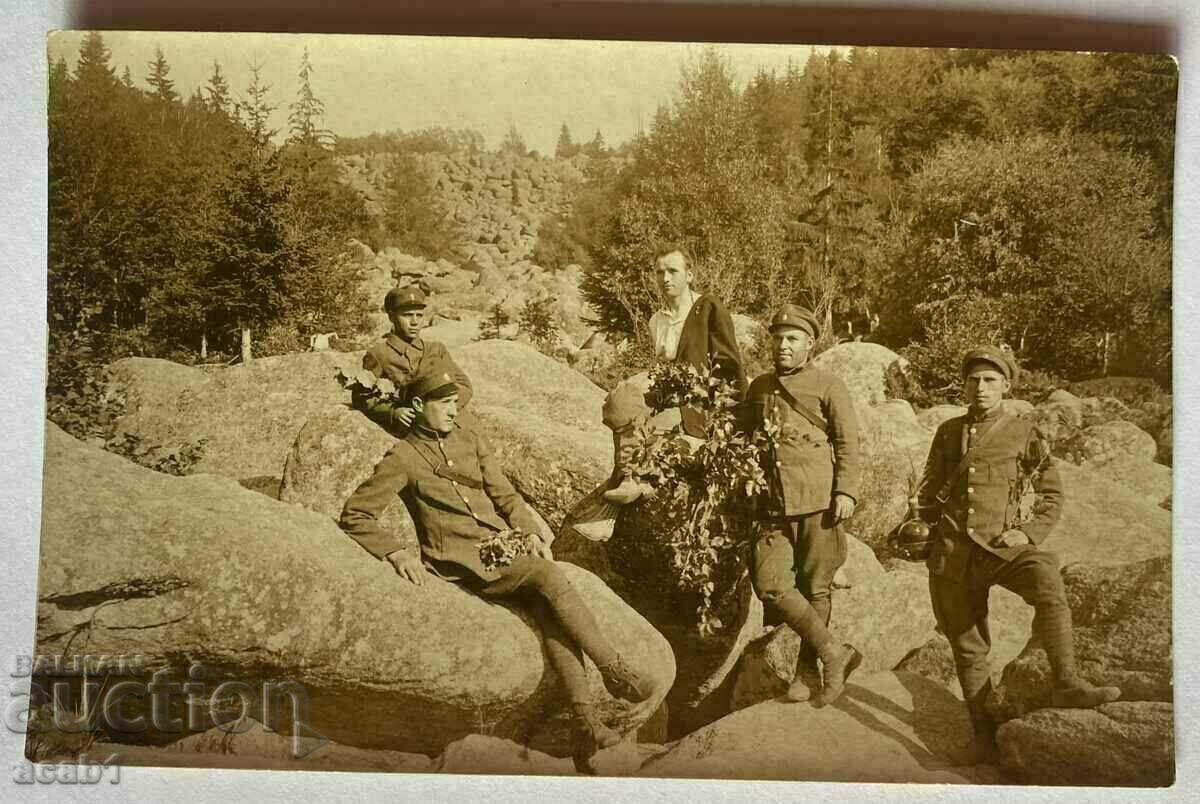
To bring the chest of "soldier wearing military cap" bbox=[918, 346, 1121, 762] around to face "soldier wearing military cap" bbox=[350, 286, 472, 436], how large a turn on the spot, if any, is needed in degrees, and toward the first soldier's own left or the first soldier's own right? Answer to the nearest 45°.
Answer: approximately 90° to the first soldier's own right

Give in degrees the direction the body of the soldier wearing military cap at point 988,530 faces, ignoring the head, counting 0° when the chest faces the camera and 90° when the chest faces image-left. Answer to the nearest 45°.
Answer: approximately 0°
